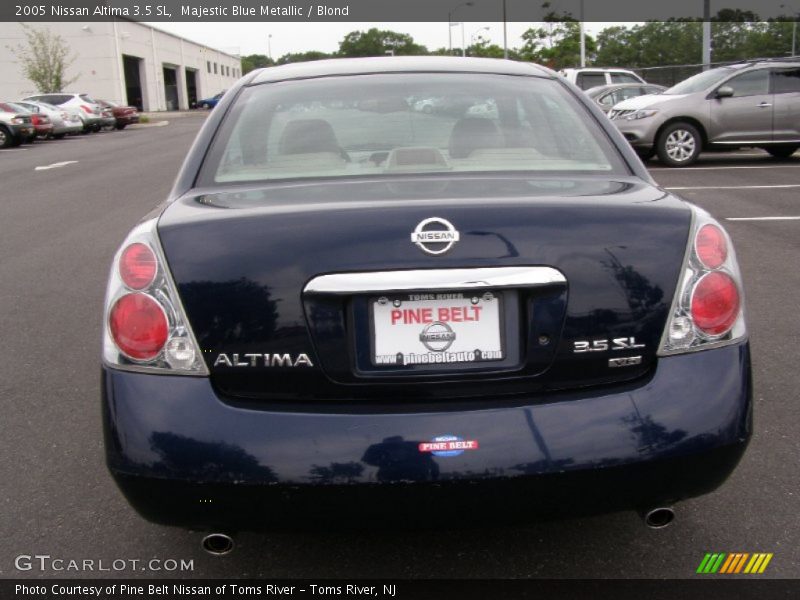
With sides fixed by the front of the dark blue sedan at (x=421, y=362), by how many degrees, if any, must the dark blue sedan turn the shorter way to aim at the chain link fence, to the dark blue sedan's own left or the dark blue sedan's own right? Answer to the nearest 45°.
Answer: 0° — it already faces it

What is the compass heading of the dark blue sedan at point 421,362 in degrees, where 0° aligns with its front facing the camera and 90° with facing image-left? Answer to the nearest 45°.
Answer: approximately 180°

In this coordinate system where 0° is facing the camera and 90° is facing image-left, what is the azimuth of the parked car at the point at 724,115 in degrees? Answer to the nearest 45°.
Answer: approximately 45°

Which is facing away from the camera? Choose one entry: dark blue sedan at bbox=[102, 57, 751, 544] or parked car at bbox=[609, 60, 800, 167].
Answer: the dark blue sedan

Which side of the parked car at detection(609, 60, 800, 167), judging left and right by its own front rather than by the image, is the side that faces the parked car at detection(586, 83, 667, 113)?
right

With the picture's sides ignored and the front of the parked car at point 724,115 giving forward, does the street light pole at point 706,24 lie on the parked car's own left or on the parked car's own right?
on the parked car's own right

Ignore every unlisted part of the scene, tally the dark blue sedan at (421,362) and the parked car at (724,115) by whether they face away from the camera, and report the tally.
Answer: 1
